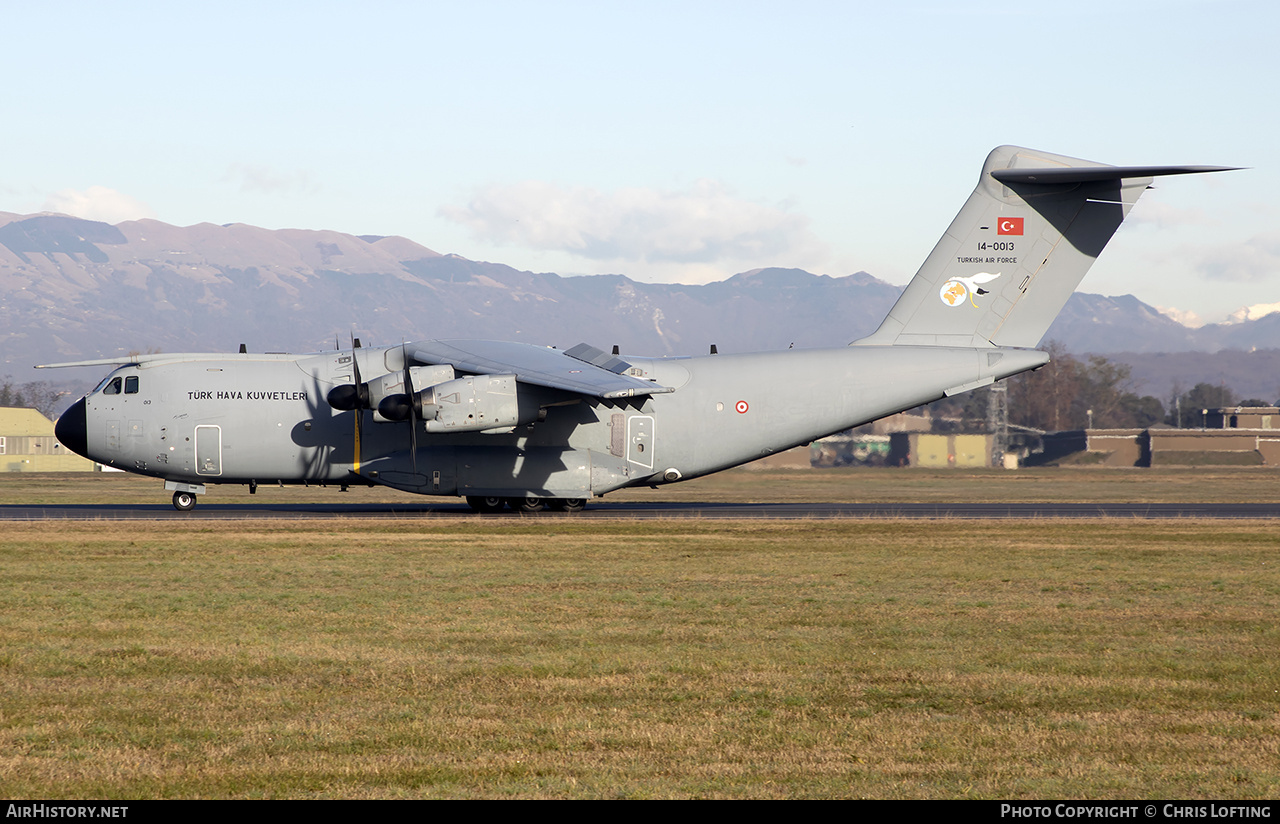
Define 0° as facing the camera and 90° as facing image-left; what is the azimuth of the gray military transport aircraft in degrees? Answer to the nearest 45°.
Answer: approximately 90°
